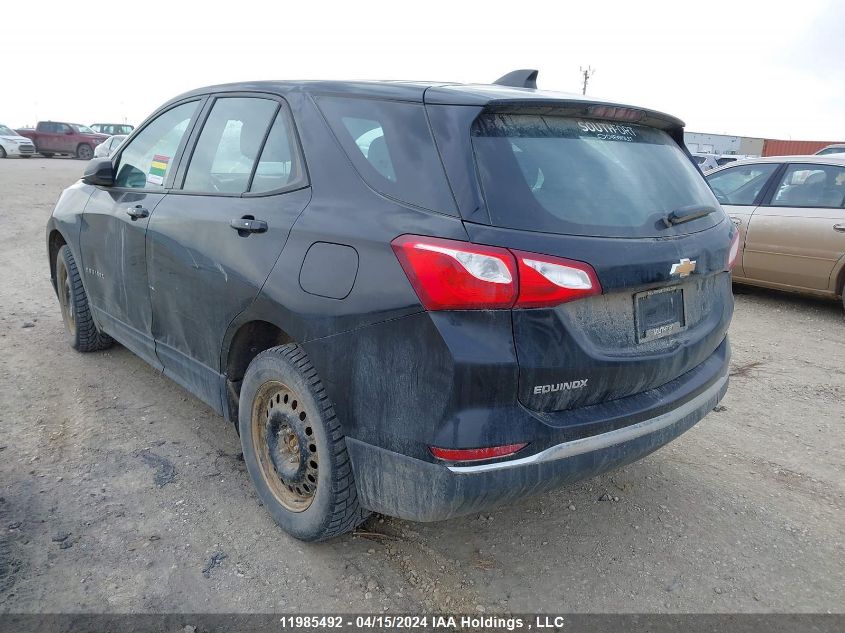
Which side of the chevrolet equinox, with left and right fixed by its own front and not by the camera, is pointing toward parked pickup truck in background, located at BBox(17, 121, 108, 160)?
front

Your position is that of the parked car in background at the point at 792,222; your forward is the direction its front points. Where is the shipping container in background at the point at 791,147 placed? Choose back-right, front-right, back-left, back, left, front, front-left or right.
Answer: right

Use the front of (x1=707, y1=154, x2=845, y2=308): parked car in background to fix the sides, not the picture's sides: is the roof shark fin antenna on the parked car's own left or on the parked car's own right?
on the parked car's own left

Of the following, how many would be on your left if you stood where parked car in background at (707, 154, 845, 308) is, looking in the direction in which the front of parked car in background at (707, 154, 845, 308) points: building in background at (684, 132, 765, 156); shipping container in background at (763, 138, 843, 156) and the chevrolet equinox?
1

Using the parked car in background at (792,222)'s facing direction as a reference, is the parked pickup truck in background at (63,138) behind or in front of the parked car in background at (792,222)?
in front

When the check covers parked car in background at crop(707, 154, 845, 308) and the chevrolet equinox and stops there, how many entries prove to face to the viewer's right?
0

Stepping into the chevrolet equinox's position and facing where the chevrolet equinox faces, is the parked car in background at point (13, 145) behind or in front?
in front

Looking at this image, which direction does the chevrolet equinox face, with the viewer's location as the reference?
facing away from the viewer and to the left of the viewer

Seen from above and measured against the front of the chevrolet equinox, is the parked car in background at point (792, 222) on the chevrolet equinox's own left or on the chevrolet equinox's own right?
on the chevrolet equinox's own right

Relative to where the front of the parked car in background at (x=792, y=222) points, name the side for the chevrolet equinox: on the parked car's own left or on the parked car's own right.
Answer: on the parked car's own left

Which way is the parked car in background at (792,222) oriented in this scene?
to the viewer's left
